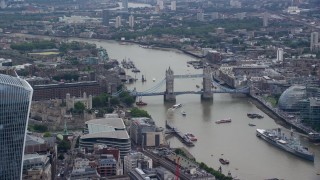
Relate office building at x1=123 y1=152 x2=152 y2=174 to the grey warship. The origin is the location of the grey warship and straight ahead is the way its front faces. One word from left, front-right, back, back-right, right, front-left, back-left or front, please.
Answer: right

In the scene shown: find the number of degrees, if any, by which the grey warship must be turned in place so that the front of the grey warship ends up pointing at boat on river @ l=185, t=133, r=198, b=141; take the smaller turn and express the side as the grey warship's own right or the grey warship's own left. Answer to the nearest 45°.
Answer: approximately 135° to the grey warship's own right

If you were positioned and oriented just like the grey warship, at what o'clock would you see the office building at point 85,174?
The office building is roughly at 3 o'clock from the grey warship.

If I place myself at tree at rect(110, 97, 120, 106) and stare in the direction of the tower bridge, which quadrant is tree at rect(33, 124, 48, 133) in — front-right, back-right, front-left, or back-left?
back-right

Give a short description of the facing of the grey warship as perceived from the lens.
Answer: facing the viewer and to the right of the viewer

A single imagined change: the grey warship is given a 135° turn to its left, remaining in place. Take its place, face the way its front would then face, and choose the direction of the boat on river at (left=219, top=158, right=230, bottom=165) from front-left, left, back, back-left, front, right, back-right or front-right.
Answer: back-left

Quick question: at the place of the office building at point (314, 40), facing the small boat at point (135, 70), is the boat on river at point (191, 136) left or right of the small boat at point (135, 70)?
left

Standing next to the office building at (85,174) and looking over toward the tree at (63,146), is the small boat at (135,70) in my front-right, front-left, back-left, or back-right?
front-right

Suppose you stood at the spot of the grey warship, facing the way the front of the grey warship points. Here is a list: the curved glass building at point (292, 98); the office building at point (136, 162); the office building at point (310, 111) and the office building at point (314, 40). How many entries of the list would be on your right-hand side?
1

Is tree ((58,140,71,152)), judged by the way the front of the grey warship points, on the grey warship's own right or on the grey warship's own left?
on the grey warship's own right

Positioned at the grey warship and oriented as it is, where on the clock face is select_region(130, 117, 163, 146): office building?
The office building is roughly at 4 o'clock from the grey warship.
